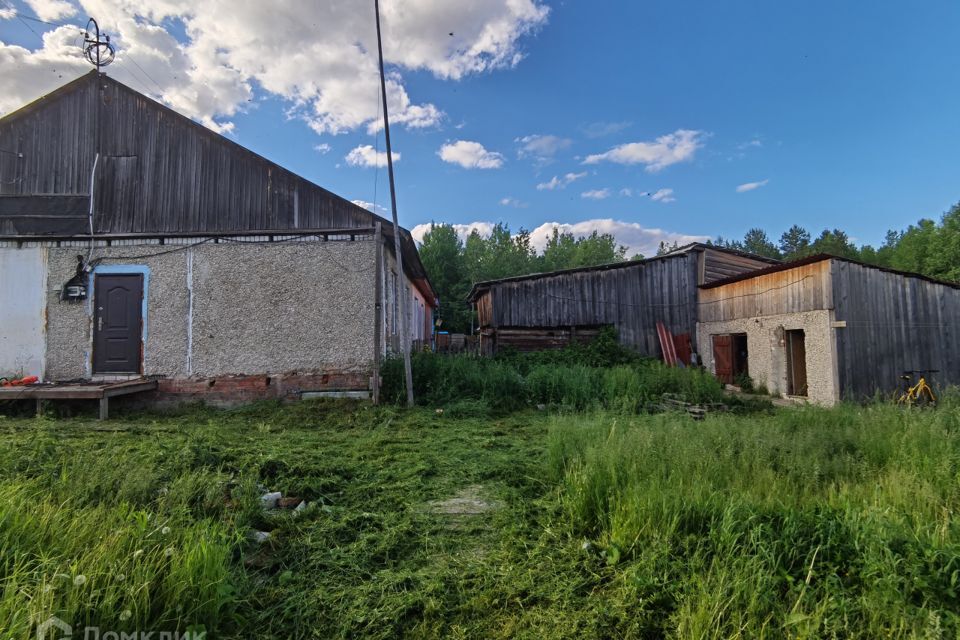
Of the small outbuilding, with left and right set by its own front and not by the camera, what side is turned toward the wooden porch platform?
front

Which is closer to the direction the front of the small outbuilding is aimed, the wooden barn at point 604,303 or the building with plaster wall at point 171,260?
the building with plaster wall

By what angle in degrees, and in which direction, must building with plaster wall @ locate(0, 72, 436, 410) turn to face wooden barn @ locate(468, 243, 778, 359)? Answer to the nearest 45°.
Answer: approximately 90° to its left

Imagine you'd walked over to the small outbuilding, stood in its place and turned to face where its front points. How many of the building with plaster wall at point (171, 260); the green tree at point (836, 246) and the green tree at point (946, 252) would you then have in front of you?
1

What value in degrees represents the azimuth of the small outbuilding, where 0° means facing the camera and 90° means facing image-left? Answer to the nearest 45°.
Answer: approximately 45°

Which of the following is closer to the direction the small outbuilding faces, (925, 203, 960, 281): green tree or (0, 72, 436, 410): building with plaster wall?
the building with plaster wall

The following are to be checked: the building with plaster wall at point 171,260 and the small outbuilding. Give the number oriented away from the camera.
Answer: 0
